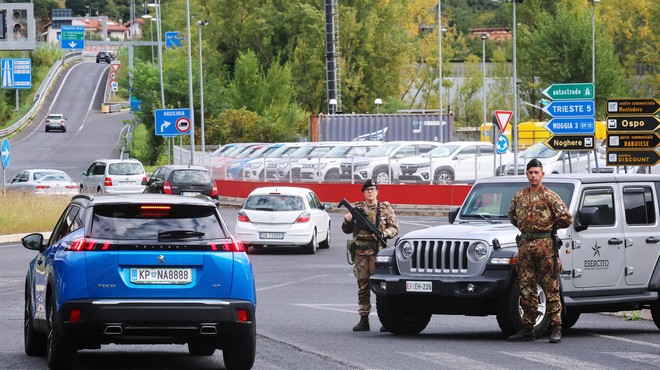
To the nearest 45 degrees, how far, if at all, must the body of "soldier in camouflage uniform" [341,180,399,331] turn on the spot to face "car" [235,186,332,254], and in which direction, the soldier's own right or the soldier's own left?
approximately 180°

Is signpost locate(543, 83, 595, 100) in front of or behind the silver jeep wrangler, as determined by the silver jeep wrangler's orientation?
behind

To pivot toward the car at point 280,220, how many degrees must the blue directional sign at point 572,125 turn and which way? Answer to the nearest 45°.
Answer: approximately 45° to its right

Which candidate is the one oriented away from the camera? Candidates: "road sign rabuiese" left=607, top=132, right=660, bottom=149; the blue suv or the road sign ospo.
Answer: the blue suv

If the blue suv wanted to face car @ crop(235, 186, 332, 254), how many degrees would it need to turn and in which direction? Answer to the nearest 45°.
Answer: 0° — it already faces it

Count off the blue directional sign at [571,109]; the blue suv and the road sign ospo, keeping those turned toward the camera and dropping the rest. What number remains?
2

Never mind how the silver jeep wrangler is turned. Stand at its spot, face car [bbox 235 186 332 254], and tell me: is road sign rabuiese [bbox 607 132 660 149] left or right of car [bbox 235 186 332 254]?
right

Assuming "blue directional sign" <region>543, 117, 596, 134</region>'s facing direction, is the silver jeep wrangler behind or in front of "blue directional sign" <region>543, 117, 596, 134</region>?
in front

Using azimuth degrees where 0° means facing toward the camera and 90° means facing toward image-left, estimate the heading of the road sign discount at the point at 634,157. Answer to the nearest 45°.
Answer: approximately 0°

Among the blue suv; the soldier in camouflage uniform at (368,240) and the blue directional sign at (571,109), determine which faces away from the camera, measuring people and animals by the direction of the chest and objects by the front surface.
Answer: the blue suv

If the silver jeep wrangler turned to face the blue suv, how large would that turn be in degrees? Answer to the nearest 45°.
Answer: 0° — it already faces it

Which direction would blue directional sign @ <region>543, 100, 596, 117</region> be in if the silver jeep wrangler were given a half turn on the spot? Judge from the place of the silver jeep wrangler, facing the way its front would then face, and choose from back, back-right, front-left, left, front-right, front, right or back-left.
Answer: front-left

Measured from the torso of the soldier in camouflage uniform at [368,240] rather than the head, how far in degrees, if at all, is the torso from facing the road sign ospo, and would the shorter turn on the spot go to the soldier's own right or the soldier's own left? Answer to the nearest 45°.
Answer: approximately 135° to the soldier's own left
